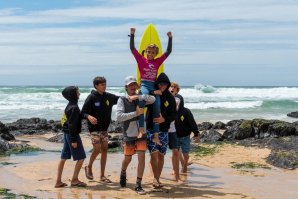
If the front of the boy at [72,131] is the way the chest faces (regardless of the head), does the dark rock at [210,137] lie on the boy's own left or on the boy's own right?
on the boy's own left

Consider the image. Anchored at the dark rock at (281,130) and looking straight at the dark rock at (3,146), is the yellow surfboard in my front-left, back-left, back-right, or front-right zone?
front-left

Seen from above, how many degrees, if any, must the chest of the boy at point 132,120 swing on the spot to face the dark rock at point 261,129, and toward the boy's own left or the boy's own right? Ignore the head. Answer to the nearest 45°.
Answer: approximately 90° to the boy's own left

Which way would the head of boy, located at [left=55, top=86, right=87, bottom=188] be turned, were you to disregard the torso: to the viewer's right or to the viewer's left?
to the viewer's right

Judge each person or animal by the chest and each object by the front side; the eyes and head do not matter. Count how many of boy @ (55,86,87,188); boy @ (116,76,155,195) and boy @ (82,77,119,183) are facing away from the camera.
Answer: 0

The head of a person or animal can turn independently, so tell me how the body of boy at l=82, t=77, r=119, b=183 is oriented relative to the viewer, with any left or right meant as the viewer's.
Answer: facing the viewer and to the right of the viewer

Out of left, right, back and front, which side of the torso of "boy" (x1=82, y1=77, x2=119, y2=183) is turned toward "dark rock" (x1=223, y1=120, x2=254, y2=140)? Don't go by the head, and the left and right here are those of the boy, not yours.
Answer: left

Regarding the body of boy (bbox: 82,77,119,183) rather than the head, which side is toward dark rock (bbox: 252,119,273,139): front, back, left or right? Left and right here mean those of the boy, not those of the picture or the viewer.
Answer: left

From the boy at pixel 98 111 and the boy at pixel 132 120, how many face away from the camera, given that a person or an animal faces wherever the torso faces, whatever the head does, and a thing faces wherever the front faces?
0

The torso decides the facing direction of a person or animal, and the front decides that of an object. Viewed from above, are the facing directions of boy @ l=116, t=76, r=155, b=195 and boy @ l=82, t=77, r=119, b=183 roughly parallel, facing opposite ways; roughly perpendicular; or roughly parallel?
roughly parallel
